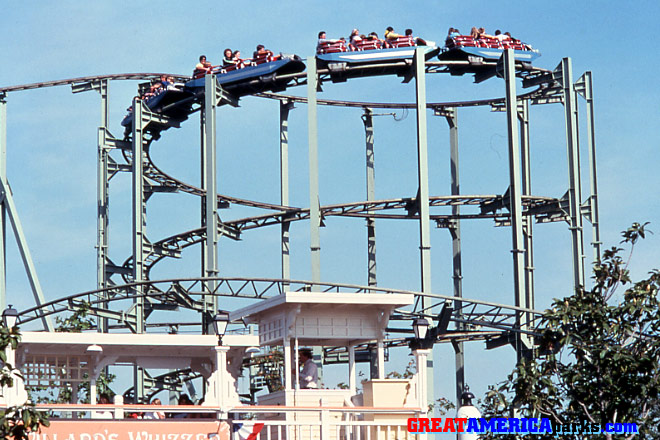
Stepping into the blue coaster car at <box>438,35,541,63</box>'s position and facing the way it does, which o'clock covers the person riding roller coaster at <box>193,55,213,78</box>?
The person riding roller coaster is roughly at 6 o'clock from the blue coaster car.

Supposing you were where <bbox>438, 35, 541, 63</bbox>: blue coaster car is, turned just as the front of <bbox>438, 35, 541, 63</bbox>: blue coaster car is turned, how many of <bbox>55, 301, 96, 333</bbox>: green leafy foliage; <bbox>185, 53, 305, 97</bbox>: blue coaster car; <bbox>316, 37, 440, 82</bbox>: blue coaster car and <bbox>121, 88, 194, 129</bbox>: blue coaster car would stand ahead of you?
0

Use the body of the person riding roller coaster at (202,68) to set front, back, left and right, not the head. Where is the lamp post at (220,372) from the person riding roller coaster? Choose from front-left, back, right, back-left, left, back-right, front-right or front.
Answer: front-right

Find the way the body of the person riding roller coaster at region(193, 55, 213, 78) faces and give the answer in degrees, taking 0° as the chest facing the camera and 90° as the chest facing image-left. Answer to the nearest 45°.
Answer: approximately 315°

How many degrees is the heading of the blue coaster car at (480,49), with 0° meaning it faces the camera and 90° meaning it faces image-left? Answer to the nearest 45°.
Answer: approximately 270°

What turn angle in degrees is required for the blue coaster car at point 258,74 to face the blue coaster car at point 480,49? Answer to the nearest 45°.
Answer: approximately 45° to its left

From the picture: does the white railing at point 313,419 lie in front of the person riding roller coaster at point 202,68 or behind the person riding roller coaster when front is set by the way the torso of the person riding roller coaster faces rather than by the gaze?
in front

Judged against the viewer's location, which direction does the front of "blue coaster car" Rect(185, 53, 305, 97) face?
facing the viewer and to the right of the viewer

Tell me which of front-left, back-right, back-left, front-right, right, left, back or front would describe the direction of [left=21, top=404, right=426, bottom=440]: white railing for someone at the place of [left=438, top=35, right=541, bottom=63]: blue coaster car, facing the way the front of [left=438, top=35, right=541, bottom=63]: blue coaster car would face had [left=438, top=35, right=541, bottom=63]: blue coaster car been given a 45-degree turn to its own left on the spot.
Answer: back-right

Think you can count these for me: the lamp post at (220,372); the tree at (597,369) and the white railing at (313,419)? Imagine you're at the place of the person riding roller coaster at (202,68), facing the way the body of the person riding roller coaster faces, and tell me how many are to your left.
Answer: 0

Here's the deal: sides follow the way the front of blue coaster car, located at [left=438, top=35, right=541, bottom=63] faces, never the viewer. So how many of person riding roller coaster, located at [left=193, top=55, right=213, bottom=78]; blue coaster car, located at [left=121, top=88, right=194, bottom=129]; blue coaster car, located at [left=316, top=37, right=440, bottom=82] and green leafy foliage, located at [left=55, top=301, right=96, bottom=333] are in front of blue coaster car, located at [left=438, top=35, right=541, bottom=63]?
0

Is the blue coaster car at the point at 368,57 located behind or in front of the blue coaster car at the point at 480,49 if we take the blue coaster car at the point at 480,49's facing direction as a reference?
behind

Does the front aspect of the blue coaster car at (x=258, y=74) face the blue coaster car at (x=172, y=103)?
no

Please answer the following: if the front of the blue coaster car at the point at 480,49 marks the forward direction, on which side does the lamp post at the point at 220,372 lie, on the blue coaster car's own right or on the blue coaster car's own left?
on the blue coaster car's own right

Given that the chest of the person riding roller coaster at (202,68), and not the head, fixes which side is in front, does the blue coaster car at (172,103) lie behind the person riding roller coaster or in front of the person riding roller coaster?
behind

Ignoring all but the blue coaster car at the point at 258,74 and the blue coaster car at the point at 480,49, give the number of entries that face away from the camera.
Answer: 0

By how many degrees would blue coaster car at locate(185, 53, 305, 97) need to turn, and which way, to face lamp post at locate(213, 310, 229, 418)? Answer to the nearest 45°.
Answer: approximately 45° to its right
